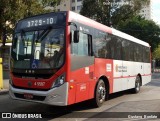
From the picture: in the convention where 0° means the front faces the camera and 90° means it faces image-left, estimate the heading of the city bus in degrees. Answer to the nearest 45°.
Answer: approximately 45°

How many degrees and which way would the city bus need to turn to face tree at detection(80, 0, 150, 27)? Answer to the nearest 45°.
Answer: approximately 135° to its right

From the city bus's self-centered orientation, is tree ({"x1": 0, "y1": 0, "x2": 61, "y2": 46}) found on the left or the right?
on its right
